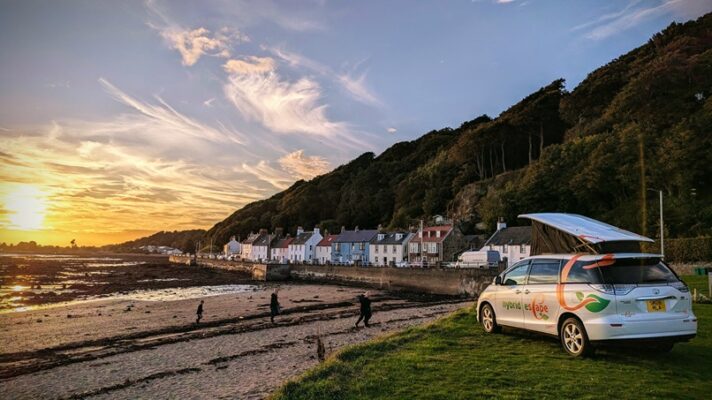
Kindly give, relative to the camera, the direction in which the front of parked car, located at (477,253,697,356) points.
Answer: facing away from the viewer and to the left of the viewer
